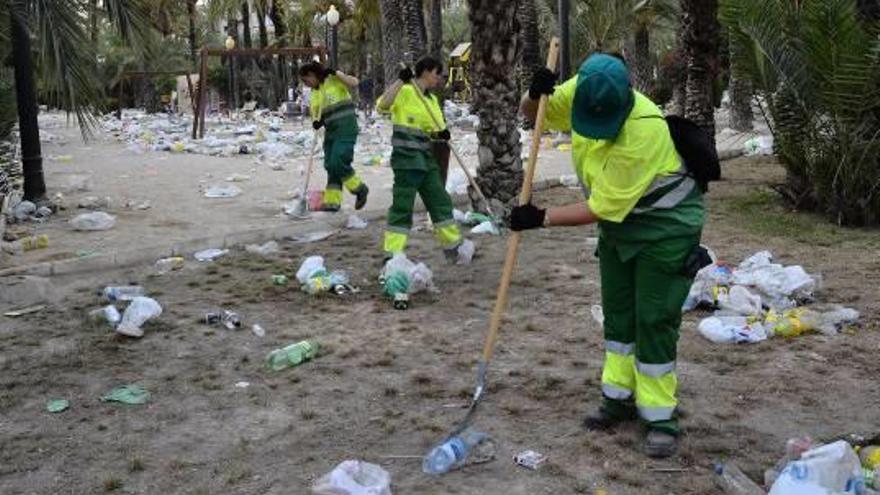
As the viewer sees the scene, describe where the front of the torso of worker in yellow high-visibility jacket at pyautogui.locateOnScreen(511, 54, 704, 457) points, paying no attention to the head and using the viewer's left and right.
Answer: facing the viewer and to the left of the viewer

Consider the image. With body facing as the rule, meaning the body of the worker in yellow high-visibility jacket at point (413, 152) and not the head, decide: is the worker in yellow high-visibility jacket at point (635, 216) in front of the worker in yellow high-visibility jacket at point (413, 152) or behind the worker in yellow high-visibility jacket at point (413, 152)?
in front

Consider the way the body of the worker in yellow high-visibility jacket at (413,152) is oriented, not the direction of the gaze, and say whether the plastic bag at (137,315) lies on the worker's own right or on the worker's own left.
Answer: on the worker's own right

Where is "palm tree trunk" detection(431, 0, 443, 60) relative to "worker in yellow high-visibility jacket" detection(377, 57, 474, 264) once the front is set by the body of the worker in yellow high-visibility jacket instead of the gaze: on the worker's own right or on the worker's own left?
on the worker's own left

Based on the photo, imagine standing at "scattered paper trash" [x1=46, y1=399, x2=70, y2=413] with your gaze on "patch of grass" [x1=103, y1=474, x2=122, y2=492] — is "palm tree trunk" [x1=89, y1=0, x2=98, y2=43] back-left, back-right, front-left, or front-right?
back-left

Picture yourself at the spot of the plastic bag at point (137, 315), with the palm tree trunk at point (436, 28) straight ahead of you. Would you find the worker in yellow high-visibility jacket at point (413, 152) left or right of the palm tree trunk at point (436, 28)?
right

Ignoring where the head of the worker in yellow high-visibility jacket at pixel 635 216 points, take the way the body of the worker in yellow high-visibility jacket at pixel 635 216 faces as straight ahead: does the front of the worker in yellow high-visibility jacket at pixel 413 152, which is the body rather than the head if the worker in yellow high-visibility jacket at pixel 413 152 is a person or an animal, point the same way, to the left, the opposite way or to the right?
to the left

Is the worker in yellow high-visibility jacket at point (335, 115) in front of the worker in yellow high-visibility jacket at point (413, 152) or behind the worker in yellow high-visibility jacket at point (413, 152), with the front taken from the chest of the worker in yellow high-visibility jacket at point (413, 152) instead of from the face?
behind

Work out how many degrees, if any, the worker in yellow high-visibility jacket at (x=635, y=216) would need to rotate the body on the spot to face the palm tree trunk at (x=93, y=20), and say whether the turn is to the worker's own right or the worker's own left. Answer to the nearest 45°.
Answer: approximately 90° to the worker's own right

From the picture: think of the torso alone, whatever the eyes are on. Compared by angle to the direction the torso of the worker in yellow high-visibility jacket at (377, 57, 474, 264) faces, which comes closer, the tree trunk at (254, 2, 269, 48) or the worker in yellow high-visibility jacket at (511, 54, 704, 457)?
the worker in yellow high-visibility jacket
